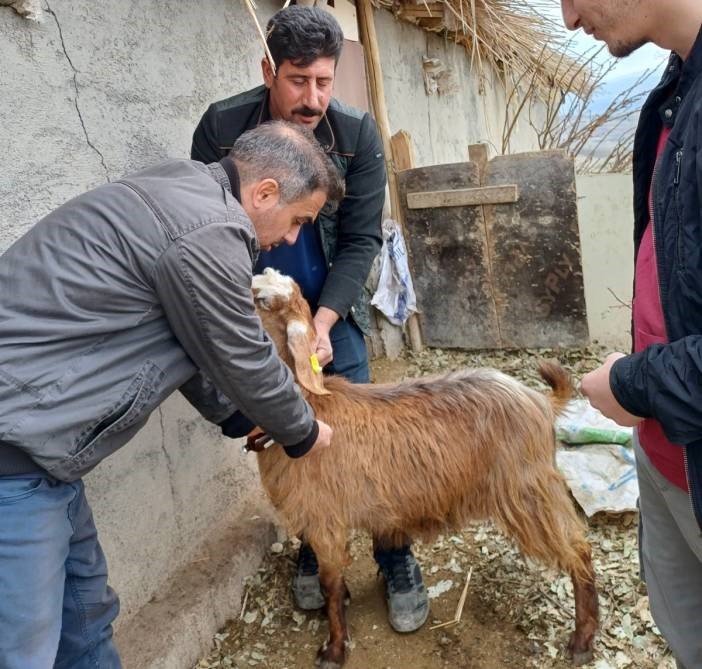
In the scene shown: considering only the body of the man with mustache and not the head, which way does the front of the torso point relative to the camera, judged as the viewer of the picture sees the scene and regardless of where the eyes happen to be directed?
toward the camera

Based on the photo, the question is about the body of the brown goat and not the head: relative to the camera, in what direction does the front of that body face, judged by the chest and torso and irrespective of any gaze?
to the viewer's left

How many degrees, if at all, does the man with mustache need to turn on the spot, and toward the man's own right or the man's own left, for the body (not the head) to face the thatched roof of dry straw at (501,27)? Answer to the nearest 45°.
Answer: approximately 135° to the man's own left

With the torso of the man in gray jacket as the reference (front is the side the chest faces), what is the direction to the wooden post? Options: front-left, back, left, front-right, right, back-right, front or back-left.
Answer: front-left

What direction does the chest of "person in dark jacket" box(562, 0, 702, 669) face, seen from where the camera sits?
to the viewer's left

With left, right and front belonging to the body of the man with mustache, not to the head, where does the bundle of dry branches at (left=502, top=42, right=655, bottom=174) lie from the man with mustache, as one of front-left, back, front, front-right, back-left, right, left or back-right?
back-left

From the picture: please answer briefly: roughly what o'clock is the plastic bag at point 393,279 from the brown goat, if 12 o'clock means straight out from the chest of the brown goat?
The plastic bag is roughly at 3 o'clock from the brown goat.

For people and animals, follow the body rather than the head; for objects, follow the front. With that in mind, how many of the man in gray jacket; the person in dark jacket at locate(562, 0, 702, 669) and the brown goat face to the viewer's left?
2

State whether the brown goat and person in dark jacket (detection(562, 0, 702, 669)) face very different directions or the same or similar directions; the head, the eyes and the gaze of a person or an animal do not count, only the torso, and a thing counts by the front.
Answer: same or similar directions

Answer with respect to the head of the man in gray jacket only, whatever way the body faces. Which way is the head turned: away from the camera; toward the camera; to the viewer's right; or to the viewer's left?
to the viewer's right

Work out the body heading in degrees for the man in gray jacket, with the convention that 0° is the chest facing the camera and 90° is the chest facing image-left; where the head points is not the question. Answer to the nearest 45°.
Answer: approximately 270°
